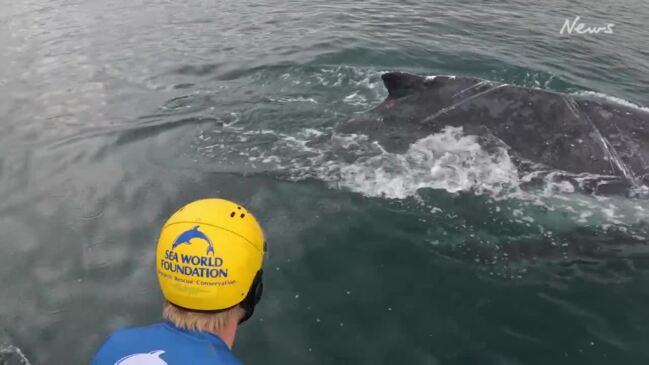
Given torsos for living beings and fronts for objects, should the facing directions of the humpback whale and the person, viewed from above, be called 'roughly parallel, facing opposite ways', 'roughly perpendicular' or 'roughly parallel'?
roughly perpendicular

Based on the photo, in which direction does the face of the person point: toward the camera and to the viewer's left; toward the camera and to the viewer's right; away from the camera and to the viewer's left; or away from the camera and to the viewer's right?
away from the camera and to the viewer's right

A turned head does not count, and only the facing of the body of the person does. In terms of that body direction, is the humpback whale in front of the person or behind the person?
in front

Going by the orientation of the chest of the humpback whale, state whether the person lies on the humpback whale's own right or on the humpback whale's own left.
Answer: on the humpback whale's own right

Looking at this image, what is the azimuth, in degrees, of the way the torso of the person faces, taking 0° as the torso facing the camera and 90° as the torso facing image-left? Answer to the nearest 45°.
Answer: approximately 225°

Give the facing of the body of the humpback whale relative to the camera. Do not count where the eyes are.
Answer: to the viewer's right
